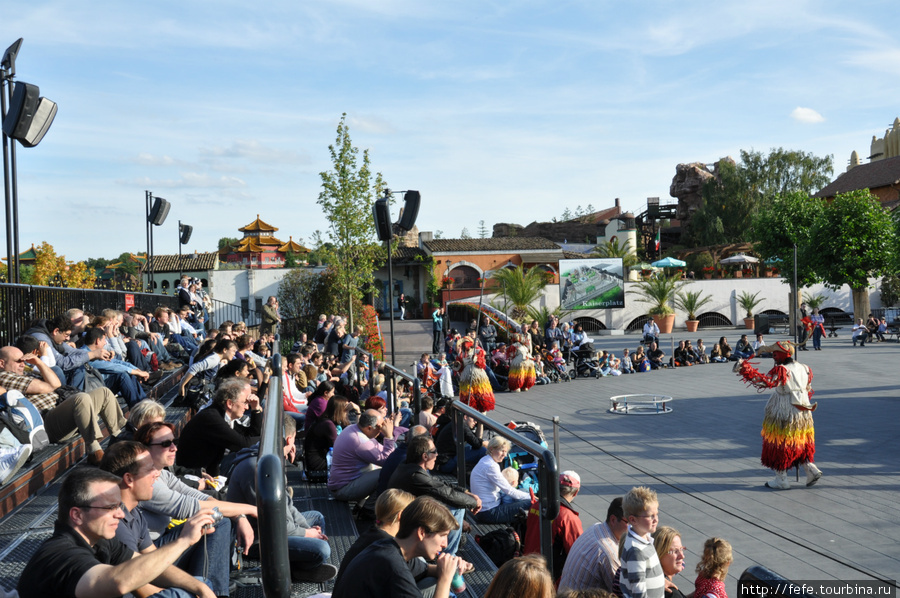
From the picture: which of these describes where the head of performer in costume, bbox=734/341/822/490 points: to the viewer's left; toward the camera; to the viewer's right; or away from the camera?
to the viewer's left

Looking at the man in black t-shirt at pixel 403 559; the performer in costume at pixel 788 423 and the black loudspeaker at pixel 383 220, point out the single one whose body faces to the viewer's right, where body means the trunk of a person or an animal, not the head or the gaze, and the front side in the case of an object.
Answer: the man in black t-shirt

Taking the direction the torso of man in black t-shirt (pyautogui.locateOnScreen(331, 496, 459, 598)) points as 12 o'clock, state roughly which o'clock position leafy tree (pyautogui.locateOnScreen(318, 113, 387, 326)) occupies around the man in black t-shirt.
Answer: The leafy tree is roughly at 9 o'clock from the man in black t-shirt.

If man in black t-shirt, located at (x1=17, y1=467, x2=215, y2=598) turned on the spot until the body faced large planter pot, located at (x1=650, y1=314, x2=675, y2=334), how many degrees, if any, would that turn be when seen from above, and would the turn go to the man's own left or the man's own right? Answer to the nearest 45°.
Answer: approximately 45° to the man's own left

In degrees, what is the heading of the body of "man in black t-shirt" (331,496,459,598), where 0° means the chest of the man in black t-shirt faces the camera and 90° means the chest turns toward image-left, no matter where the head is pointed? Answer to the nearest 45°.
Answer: approximately 270°

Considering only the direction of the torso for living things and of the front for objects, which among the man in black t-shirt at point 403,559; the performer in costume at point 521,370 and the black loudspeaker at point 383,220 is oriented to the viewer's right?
the man in black t-shirt

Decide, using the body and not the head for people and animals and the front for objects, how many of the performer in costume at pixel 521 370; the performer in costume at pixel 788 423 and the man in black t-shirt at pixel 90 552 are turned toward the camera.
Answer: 1

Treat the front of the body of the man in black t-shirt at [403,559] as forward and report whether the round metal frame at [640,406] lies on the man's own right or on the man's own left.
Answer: on the man's own left

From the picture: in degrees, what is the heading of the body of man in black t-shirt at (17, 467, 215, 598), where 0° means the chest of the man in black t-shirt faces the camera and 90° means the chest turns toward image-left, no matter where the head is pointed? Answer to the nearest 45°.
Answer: approximately 270°

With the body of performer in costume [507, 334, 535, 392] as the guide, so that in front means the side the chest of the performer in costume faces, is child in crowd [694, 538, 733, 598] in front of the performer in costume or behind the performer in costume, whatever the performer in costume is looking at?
in front

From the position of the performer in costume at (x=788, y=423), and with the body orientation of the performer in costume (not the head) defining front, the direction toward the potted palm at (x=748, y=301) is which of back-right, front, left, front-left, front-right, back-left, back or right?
front-right
